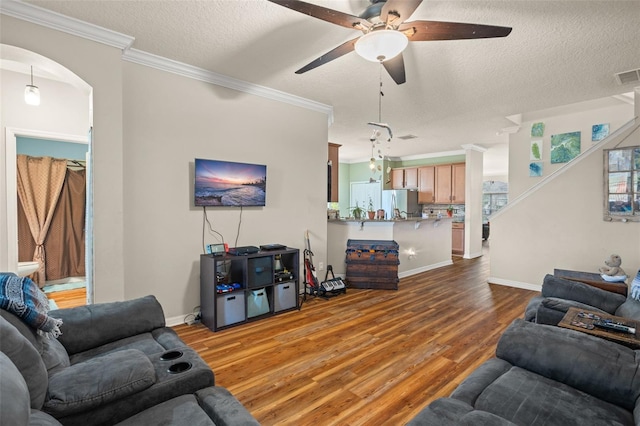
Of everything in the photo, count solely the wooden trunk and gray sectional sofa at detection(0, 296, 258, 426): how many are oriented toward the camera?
1

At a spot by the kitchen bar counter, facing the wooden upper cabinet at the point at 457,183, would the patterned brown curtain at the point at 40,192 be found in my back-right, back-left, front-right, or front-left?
back-left

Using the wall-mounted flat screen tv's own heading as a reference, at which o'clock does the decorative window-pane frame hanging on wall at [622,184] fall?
The decorative window-pane frame hanging on wall is roughly at 11 o'clock from the wall-mounted flat screen tv.

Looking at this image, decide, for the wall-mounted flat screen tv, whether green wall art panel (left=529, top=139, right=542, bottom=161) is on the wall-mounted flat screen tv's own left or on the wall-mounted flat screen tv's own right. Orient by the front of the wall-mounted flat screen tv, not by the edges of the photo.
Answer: on the wall-mounted flat screen tv's own left

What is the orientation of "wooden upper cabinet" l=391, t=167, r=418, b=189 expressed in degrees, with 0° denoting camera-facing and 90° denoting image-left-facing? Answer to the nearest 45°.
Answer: approximately 45°

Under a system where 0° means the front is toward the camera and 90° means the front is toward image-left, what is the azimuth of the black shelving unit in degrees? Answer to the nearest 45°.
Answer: approximately 315°

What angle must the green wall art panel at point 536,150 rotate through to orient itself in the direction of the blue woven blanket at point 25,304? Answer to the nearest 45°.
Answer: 0° — it already faces it

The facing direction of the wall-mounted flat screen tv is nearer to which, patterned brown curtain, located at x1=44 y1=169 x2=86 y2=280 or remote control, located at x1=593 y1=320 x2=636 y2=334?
the remote control

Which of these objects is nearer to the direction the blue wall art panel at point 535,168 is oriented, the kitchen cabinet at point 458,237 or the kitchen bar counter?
the kitchen bar counter
